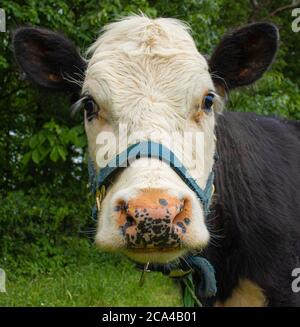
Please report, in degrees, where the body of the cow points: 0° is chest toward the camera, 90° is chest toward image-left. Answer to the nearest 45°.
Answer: approximately 45°
